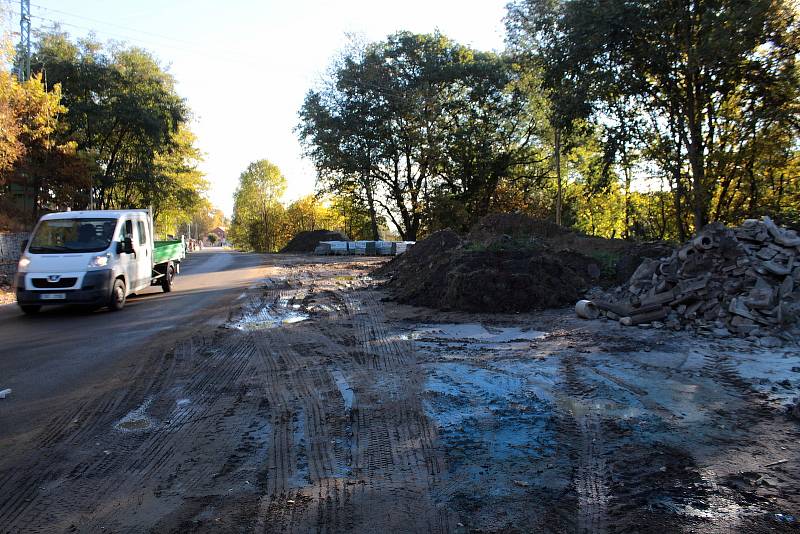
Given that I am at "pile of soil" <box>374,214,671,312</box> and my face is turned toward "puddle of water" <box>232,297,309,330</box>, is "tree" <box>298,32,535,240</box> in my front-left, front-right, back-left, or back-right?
back-right

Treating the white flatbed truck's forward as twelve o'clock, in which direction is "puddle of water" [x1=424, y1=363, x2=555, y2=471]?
The puddle of water is roughly at 10 o'clock from the white flatbed truck.

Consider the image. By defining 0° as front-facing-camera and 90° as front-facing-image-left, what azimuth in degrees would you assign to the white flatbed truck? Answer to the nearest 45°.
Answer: approximately 45°

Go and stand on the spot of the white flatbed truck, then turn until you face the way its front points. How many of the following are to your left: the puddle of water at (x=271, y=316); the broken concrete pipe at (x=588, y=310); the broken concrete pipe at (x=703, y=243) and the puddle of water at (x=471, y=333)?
4

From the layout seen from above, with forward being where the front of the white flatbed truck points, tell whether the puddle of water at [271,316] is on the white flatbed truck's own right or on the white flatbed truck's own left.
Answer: on the white flatbed truck's own left

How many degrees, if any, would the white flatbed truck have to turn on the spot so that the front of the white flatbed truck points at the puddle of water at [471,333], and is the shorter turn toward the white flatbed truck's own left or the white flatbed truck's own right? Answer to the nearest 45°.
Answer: approximately 90° to the white flatbed truck's own left

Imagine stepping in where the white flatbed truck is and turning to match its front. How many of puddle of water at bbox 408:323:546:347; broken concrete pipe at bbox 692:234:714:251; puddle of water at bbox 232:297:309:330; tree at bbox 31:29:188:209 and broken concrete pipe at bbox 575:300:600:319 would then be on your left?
4

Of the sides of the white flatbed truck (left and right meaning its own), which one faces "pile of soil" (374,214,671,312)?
left

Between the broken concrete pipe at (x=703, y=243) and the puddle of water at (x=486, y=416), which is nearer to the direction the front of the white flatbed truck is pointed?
the puddle of water

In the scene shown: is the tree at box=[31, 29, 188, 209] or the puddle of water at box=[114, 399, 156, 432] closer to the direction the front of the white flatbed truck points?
the puddle of water

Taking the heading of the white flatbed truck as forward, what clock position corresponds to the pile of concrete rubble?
The pile of concrete rubble is roughly at 9 o'clock from the white flatbed truck.

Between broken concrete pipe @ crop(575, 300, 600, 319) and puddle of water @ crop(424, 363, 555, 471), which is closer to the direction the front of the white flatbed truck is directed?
the puddle of water

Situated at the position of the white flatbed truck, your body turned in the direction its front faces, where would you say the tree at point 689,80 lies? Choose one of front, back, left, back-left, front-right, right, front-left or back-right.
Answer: back-left

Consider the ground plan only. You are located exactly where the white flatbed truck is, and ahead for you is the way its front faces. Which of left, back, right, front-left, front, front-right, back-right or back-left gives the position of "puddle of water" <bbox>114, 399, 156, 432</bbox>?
front-left

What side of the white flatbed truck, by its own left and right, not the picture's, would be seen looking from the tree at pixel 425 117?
back
